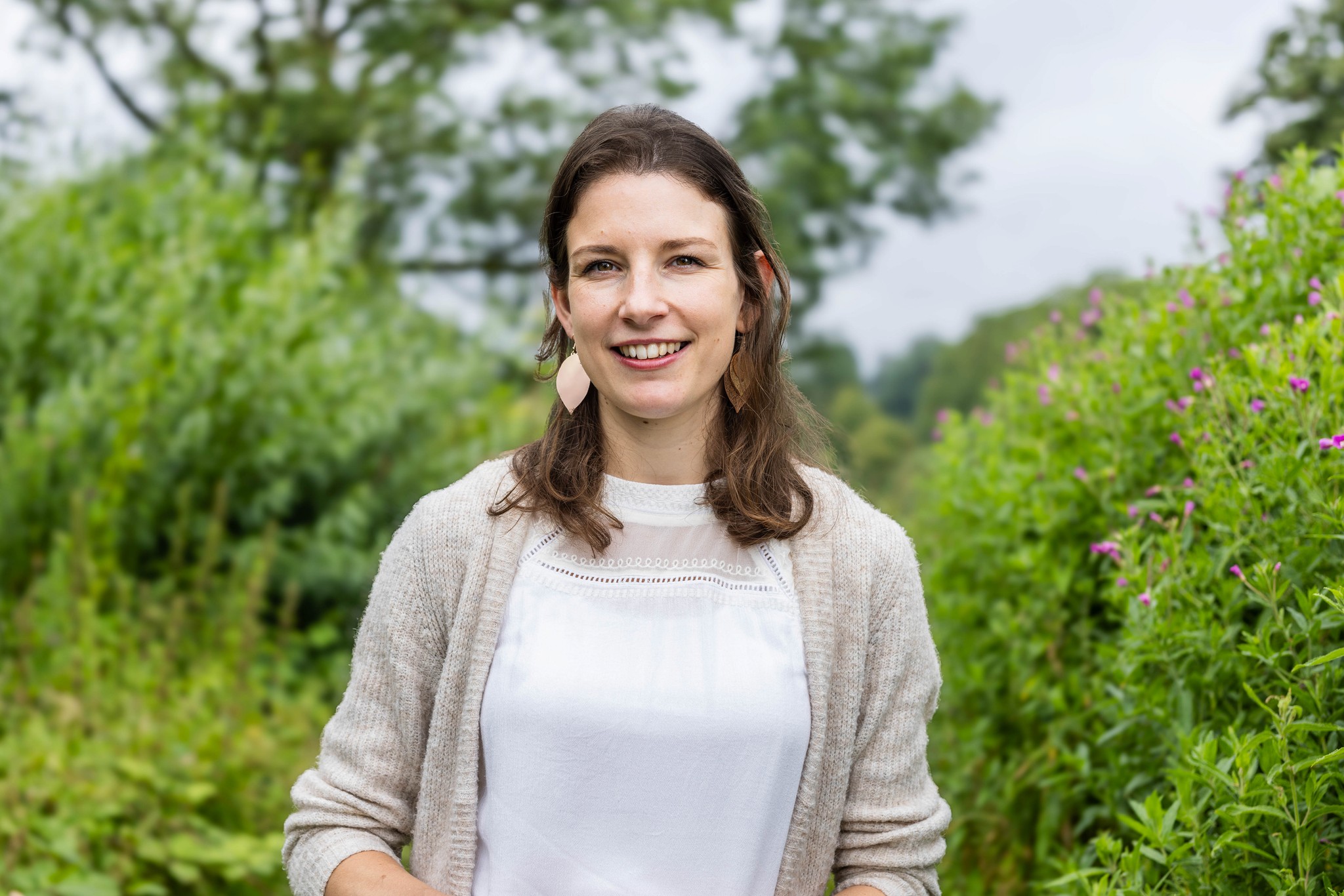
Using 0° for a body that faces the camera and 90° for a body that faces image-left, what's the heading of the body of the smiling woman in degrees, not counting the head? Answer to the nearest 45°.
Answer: approximately 0°
